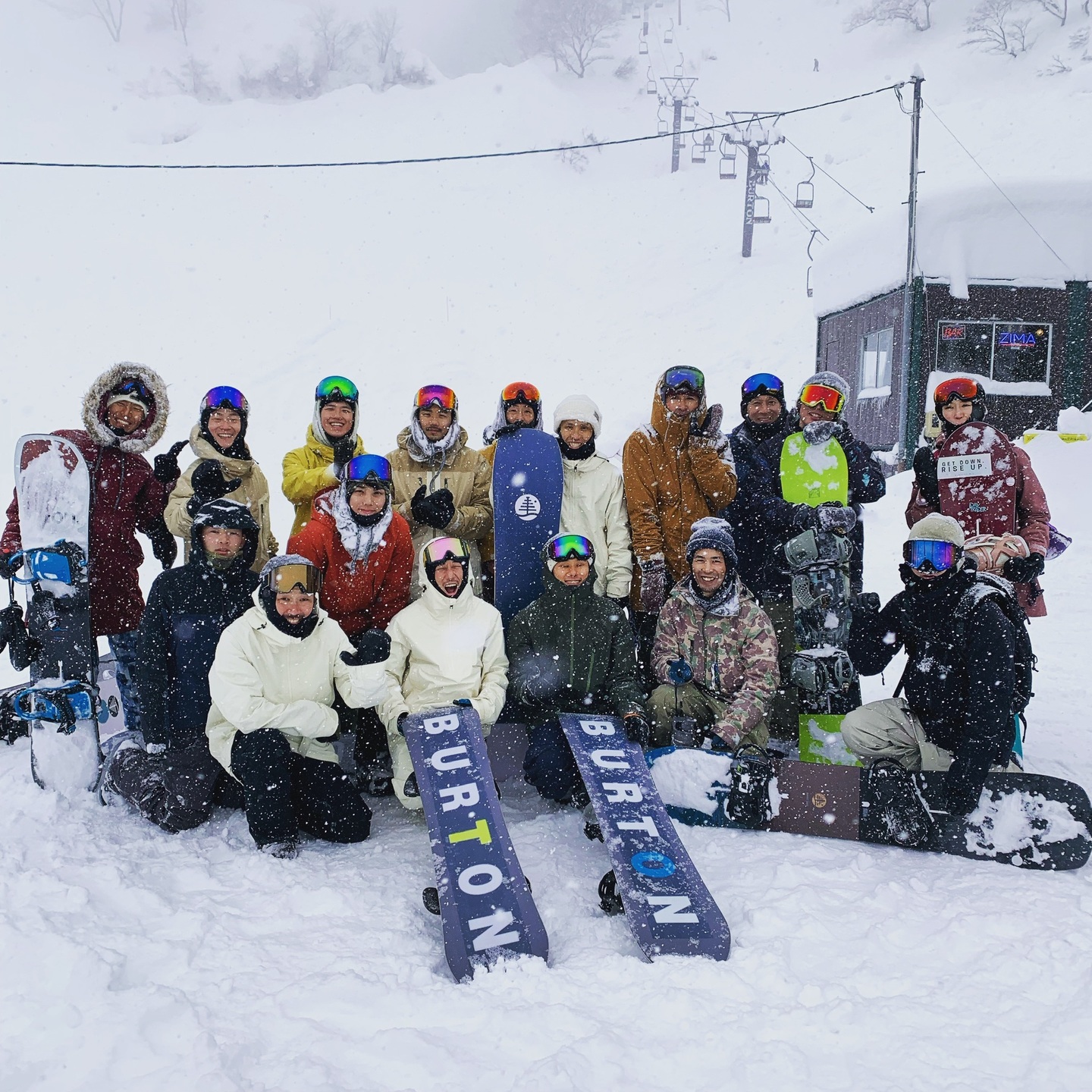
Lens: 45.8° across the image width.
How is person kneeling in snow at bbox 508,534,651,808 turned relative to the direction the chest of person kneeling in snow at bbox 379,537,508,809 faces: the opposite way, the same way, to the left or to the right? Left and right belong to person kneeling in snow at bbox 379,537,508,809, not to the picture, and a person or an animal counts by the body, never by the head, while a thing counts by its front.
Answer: the same way

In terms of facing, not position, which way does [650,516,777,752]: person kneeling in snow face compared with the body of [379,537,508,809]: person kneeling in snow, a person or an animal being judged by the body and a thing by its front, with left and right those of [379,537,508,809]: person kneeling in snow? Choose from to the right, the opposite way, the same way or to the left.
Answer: the same way

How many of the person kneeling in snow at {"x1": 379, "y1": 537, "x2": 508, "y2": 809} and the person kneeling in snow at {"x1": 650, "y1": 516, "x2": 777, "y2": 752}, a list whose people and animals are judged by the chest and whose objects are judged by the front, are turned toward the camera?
2

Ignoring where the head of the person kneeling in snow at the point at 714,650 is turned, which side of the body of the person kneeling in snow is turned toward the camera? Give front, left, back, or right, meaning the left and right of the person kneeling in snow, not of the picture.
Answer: front

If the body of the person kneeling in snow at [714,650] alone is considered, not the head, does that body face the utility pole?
no

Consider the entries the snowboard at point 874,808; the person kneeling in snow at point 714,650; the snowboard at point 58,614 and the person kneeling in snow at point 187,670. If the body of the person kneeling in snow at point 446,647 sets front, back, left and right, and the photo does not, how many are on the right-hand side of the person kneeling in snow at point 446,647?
2

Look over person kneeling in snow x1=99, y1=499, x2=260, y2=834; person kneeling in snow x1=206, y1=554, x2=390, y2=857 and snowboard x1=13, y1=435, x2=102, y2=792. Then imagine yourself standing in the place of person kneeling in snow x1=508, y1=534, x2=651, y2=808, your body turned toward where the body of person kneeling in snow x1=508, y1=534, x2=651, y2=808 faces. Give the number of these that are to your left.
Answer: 0

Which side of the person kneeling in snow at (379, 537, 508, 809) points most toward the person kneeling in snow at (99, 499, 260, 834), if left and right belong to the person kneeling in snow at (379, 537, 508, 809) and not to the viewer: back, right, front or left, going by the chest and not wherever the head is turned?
right

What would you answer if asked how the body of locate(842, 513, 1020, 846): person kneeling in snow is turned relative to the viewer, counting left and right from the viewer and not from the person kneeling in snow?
facing the viewer and to the left of the viewer

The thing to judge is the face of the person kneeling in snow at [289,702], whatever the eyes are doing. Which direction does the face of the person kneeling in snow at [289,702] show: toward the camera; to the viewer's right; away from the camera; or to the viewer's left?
toward the camera

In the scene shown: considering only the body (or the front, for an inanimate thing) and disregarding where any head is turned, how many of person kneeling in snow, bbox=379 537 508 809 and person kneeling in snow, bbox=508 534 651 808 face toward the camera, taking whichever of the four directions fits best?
2

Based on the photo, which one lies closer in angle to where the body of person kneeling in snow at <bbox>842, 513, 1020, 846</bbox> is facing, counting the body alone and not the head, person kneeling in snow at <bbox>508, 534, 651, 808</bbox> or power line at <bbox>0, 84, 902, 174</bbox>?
the person kneeling in snow

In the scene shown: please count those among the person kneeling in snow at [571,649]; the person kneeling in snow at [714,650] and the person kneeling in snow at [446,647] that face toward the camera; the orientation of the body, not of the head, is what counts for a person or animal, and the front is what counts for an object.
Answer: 3

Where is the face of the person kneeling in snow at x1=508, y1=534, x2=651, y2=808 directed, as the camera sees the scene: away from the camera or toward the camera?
toward the camera

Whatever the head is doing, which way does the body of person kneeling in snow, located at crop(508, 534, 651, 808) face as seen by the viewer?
toward the camera
